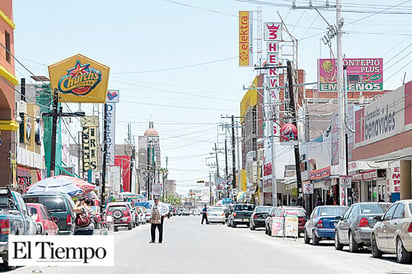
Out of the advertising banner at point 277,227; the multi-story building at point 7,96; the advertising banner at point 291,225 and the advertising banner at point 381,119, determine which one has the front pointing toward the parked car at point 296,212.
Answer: the multi-story building

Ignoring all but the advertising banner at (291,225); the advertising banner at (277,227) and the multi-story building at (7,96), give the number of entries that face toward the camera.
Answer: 2

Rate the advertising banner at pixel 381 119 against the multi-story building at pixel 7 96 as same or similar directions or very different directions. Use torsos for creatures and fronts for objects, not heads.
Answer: very different directions

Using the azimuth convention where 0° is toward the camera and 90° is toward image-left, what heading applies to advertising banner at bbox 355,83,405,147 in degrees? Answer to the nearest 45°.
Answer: approximately 45°

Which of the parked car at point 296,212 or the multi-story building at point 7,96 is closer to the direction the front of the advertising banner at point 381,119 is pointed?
the multi-story building

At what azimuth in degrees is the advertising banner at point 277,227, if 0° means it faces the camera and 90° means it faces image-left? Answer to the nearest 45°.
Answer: approximately 0°

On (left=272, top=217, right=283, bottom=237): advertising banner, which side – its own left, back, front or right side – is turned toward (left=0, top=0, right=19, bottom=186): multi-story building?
right

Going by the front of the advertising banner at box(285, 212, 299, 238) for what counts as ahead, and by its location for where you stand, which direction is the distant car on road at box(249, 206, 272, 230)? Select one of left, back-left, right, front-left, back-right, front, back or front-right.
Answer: back

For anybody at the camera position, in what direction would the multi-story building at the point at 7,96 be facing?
facing to the right of the viewer

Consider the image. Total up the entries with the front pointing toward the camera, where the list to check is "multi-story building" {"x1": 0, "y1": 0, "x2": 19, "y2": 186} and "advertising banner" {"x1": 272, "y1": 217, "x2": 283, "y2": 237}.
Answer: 1

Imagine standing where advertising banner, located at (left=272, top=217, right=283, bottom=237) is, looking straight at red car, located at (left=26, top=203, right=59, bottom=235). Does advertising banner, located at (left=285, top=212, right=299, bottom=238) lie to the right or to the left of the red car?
left
